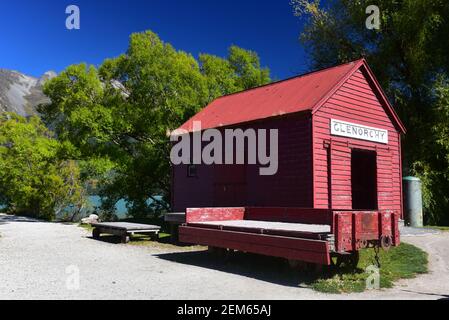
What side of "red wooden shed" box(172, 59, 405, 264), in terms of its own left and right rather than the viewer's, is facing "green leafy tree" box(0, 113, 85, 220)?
back

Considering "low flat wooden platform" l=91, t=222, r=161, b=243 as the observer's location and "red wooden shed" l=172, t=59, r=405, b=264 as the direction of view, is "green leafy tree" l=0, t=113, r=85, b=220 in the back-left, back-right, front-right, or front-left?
back-left

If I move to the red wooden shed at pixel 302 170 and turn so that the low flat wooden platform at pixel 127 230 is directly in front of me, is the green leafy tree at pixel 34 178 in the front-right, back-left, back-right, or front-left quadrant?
front-right

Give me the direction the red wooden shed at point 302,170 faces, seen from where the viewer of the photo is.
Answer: facing the viewer and to the right of the viewer

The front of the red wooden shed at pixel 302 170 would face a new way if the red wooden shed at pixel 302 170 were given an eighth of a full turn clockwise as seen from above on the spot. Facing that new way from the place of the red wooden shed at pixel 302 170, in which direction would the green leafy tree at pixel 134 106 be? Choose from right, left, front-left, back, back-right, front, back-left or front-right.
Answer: back-right

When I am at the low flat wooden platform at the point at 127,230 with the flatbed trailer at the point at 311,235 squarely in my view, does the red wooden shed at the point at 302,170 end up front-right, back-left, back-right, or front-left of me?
front-left

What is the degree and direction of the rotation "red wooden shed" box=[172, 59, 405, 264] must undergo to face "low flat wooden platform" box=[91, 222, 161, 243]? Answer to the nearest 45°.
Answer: approximately 135° to its right
